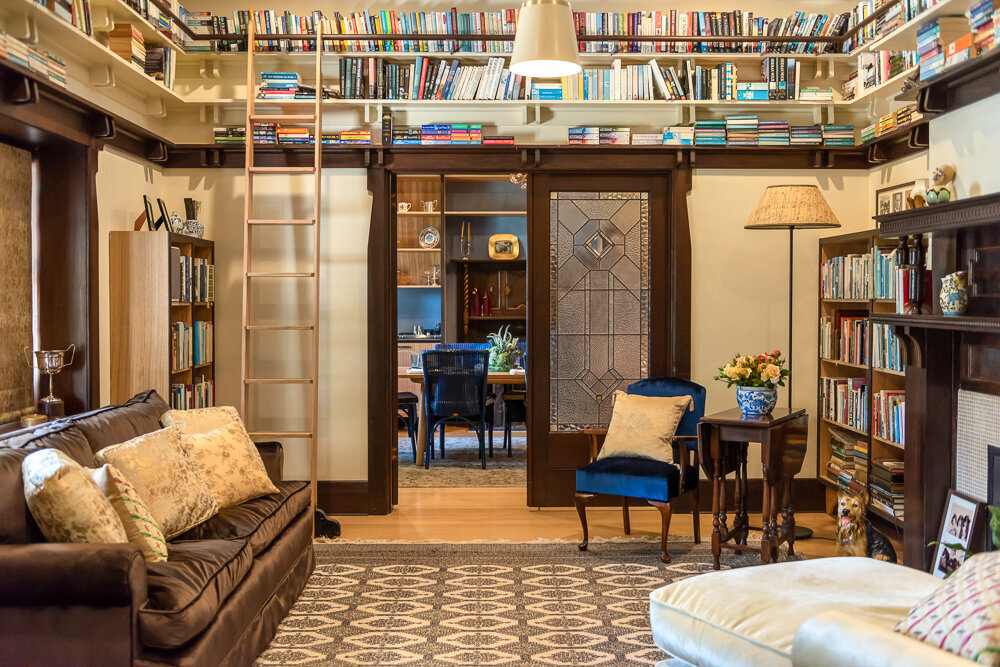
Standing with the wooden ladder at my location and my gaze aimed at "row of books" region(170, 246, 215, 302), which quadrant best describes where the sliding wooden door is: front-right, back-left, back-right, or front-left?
back-right

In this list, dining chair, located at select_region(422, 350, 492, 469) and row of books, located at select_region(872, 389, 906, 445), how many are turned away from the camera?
1

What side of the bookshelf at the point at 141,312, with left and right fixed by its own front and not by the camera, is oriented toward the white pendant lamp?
front

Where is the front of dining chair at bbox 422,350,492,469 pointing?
away from the camera

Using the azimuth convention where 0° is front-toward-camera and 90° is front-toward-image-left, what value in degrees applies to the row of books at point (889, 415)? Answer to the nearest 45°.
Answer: approximately 45°

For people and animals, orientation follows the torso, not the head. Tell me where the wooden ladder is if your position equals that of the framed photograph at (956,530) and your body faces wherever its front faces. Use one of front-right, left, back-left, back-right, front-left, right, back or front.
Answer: front-right

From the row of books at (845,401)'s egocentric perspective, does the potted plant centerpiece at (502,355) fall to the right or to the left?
on its right

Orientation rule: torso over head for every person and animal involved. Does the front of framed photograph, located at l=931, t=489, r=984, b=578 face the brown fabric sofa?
yes

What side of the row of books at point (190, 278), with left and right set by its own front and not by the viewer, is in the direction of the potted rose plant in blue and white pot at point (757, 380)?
front

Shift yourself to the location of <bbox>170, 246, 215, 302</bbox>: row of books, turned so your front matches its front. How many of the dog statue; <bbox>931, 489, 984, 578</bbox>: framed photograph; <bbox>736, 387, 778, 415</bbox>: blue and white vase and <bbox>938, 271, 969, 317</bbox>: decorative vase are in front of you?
4

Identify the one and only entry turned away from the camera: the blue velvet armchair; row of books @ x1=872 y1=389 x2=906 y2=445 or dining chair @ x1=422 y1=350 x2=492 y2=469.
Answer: the dining chair

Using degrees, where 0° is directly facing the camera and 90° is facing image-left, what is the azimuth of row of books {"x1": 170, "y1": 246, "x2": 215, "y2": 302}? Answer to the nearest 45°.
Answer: approximately 315°

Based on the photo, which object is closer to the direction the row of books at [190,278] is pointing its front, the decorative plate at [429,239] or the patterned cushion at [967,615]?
the patterned cushion

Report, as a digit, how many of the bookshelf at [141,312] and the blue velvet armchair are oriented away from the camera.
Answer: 0

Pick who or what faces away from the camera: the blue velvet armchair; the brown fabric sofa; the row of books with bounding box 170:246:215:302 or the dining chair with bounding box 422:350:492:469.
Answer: the dining chair
